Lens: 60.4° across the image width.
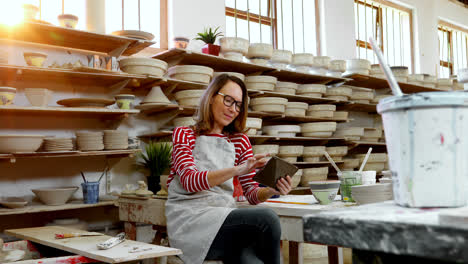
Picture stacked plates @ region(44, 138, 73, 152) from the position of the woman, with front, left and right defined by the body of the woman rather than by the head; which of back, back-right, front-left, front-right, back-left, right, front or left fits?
back

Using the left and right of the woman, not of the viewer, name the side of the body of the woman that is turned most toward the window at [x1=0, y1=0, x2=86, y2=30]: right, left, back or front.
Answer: back

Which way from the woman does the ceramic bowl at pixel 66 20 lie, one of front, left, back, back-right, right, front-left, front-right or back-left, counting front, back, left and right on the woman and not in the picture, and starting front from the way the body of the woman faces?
back

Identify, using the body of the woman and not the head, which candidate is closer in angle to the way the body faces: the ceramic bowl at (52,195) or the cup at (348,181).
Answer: the cup

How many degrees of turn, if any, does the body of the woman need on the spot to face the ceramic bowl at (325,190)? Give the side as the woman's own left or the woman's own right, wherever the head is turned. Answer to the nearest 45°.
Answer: approximately 45° to the woman's own left

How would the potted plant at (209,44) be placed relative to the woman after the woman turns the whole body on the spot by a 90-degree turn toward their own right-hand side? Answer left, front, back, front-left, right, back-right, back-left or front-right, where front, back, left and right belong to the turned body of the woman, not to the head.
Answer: back-right

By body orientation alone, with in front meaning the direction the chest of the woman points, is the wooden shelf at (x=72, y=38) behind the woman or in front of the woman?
behind

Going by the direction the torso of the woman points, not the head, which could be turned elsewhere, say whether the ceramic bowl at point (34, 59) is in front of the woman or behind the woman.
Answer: behind

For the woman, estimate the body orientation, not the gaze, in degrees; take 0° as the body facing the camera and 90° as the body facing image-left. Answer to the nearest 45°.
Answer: approximately 315°

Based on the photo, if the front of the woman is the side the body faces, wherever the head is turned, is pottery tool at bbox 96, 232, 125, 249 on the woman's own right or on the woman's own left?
on the woman's own right

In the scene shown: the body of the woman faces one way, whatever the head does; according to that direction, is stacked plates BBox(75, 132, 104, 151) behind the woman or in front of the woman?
behind

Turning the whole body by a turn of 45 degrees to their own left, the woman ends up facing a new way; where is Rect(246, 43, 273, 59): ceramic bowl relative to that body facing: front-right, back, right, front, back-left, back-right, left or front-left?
left
